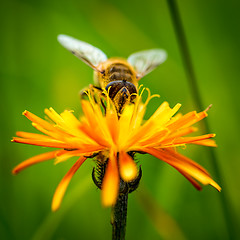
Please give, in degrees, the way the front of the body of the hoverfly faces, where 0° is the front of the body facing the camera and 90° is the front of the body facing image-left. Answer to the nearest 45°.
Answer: approximately 0°
